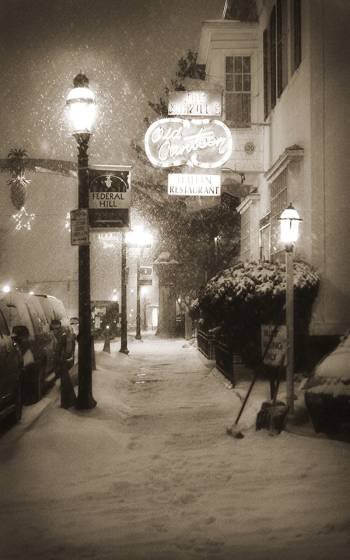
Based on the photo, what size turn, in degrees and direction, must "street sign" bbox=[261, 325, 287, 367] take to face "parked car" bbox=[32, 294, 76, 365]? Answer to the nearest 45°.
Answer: approximately 135° to its right

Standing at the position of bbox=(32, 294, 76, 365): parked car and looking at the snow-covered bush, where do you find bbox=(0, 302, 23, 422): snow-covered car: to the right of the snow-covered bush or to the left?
right

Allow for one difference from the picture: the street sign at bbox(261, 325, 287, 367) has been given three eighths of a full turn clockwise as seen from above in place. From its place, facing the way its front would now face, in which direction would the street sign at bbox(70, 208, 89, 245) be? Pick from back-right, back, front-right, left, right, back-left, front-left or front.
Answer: front-left

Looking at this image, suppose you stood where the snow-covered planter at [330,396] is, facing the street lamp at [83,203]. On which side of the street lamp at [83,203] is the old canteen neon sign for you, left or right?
right

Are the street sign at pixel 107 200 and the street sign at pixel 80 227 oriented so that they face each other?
no

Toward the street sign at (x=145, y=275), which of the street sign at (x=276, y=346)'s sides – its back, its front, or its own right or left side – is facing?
back

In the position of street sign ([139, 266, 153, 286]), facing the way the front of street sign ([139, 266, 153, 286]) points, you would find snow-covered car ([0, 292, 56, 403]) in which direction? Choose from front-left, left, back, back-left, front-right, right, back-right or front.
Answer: front

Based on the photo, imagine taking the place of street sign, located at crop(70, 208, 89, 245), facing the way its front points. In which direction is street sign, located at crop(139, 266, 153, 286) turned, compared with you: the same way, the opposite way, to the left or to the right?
the same way

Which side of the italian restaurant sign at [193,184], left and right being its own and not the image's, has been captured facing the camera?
front

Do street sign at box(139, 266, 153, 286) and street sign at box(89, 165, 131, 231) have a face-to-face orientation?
no

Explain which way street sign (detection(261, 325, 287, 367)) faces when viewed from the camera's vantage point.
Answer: facing the viewer

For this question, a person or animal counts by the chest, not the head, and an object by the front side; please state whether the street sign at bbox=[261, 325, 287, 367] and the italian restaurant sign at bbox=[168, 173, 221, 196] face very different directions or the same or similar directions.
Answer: same or similar directions
